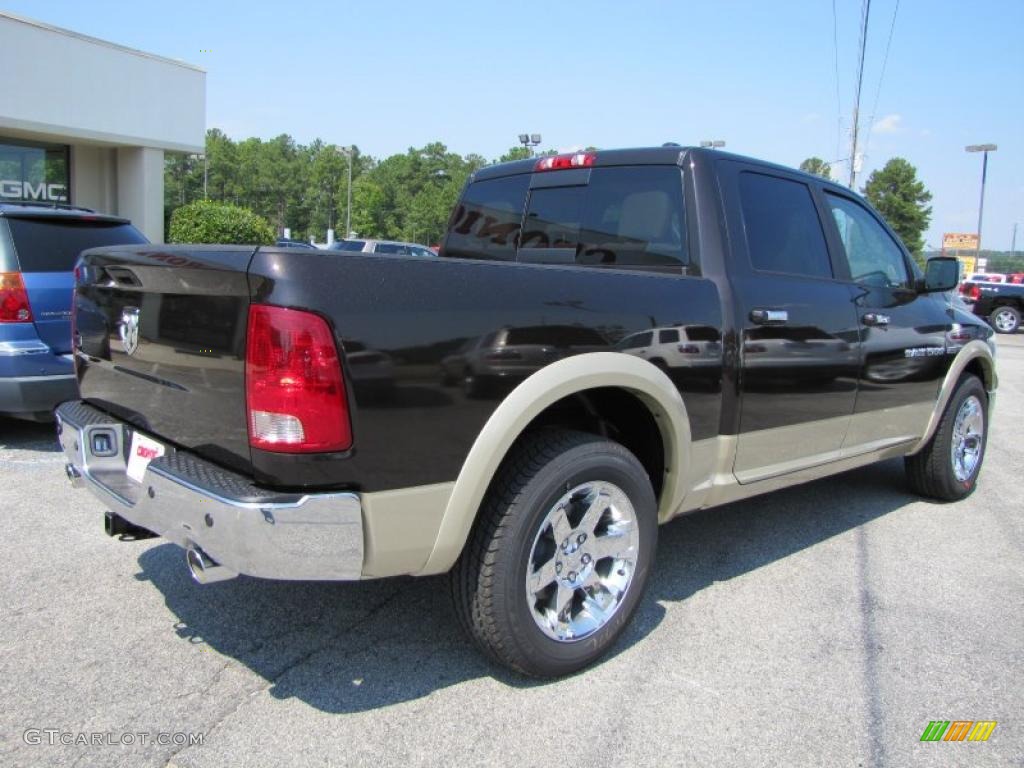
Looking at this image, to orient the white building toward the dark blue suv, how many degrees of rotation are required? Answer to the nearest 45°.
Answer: approximately 45° to its right

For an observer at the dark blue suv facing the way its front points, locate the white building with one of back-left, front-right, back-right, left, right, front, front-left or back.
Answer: front-right

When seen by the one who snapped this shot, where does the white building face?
facing the viewer and to the right of the viewer

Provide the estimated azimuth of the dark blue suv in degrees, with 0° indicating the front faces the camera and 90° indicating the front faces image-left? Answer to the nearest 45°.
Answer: approximately 135°

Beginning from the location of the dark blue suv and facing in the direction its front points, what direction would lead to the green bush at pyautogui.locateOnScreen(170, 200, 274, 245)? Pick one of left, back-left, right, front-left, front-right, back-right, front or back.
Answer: front-right

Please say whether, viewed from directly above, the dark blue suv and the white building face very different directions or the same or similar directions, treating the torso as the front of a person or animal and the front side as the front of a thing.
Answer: very different directions
